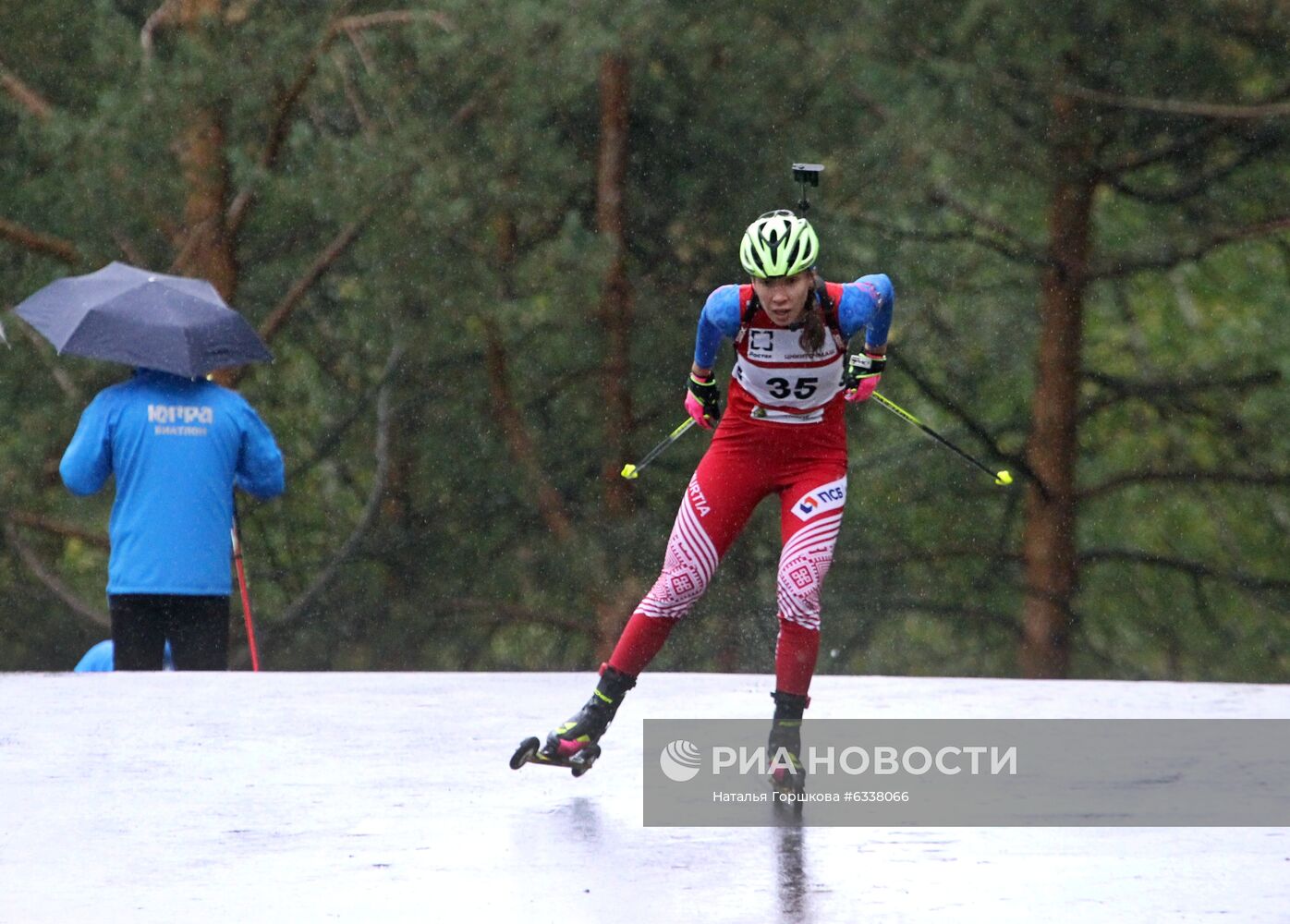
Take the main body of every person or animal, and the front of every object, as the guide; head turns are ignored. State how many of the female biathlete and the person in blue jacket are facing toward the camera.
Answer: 1

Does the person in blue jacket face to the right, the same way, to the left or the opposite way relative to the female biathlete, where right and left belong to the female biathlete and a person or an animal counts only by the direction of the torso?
the opposite way

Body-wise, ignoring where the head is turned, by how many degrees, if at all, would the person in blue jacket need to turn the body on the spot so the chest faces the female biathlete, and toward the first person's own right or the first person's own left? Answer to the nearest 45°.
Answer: approximately 135° to the first person's own right

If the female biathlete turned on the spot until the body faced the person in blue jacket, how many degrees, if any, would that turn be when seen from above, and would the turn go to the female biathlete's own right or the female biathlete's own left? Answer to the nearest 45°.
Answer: approximately 135° to the female biathlete's own right

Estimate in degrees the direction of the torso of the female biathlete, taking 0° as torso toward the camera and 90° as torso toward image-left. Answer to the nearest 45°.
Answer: approximately 0°

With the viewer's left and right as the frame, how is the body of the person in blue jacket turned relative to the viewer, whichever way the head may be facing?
facing away from the viewer
